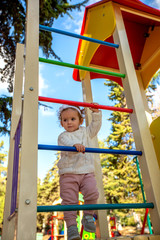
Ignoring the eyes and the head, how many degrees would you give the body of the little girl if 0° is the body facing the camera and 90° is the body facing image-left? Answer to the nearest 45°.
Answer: approximately 0°

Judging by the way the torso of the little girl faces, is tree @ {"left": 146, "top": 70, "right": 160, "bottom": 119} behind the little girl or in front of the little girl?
behind
